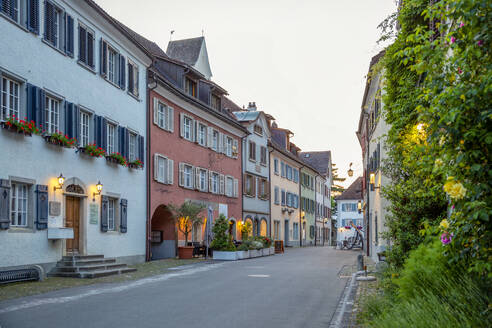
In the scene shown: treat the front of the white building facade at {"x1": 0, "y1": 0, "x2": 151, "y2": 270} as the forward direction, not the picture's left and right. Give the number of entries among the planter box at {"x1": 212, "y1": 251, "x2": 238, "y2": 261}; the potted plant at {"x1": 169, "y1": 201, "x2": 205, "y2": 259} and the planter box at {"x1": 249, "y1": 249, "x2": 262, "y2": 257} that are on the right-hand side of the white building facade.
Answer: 0

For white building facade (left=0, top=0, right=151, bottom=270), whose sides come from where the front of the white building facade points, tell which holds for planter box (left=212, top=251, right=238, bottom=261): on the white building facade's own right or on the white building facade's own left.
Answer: on the white building facade's own left

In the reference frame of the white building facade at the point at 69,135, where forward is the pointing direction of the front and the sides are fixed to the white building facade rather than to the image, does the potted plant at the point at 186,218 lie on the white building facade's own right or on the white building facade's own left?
on the white building facade's own left

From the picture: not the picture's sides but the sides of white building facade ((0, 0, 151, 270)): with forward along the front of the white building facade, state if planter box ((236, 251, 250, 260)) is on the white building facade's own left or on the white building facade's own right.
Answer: on the white building facade's own left

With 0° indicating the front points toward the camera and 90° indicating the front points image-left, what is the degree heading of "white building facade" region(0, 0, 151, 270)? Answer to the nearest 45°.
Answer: approximately 315°

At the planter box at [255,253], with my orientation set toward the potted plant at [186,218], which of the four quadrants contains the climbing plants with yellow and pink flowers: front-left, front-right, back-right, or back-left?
front-left

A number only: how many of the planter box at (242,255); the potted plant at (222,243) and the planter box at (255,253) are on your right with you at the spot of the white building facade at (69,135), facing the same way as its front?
0

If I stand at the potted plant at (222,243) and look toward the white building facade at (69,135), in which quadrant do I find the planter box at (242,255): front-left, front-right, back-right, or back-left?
back-left
